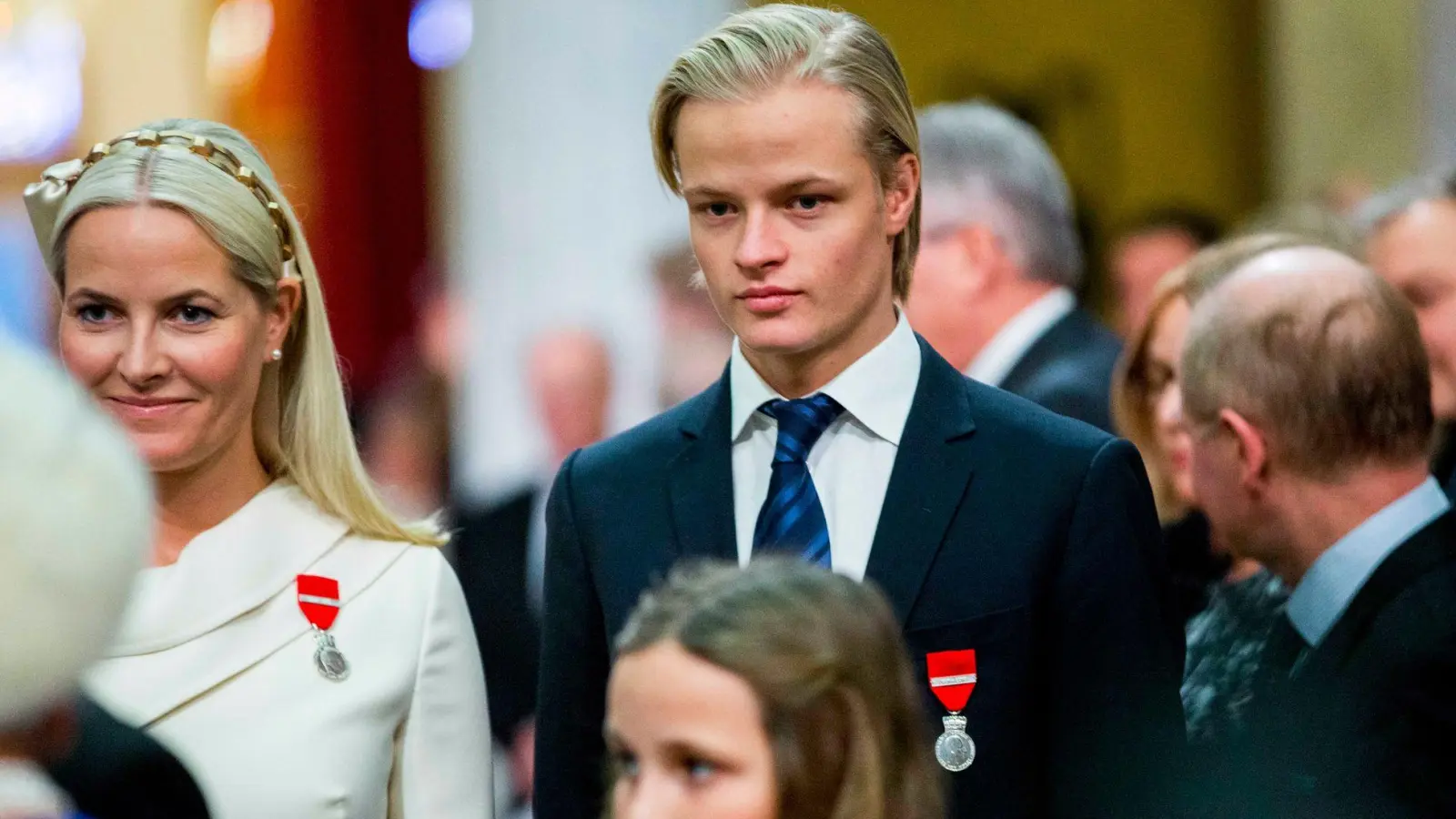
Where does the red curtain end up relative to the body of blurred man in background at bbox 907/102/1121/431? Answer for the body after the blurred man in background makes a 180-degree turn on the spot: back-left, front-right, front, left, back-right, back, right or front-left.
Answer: back-left

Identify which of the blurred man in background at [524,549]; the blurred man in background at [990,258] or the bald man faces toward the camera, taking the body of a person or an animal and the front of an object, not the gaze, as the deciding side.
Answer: the blurred man in background at [524,549]

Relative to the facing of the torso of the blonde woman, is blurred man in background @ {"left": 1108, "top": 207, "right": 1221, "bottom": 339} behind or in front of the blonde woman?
behind

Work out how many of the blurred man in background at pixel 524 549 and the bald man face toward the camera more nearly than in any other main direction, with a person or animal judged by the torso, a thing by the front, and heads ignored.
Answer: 1

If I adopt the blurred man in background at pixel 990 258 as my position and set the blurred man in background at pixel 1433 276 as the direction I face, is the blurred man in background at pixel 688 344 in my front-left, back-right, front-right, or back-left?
back-left

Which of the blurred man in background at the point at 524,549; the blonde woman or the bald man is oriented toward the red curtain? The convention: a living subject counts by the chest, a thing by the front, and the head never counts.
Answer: the bald man

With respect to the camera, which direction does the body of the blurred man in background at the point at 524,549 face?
toward the camera

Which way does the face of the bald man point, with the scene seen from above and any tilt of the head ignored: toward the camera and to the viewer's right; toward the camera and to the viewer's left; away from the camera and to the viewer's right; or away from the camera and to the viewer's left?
away from the camera and to the viewer's left

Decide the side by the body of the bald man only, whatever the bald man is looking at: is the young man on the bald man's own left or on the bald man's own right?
on the bald man's own left

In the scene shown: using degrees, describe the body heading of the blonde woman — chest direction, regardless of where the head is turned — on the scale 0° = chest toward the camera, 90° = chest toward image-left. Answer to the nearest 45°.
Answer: approximately 45°

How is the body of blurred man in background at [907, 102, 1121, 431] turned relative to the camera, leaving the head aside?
to the viewer's left

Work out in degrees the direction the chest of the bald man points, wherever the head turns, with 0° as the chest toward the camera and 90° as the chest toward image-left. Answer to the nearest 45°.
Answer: approximately 135°

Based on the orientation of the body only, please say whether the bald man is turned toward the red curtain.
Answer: yes
